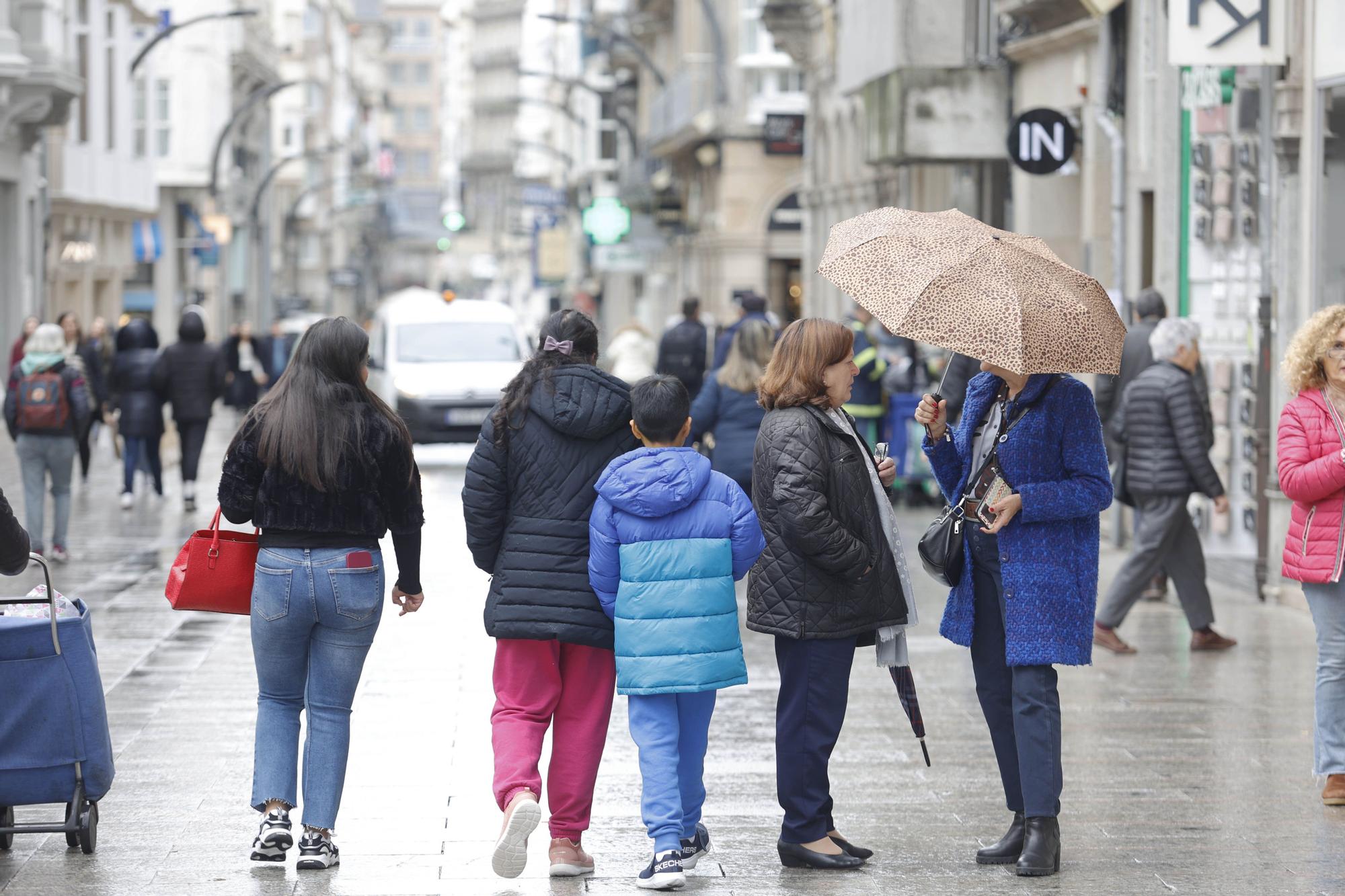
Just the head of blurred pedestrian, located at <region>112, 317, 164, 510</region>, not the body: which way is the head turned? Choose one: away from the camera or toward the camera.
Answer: away from the camera

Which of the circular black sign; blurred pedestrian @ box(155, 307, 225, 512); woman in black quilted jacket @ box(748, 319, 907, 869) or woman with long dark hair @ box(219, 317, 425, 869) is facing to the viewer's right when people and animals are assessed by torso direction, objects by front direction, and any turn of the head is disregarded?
the woman in black quilted jacket

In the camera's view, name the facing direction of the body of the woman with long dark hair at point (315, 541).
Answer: away from the camera

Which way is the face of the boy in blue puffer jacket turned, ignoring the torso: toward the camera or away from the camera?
away from the camera

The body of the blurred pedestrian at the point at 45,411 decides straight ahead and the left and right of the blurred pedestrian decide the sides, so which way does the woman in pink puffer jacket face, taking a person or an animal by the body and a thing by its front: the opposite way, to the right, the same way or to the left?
the opposite way

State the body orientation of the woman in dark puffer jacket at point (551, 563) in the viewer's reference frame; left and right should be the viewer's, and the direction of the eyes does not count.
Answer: facing away from the viewer

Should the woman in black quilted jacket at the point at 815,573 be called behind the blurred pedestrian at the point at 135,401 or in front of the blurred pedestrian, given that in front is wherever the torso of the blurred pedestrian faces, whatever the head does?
behind

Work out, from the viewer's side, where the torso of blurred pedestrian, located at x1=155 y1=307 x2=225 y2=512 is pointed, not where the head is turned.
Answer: away from the camera

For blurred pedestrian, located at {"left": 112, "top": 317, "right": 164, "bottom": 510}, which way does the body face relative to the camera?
away from the camera
